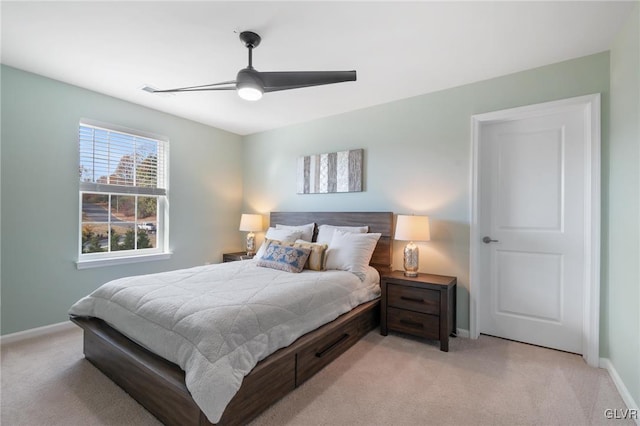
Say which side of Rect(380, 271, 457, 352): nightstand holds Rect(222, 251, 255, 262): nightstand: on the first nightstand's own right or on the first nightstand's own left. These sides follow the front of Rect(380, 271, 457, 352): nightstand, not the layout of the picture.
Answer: on the first nightstand's own right

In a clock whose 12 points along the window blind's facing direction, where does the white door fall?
The white door is roughly at 12 o'clock from the window blind.

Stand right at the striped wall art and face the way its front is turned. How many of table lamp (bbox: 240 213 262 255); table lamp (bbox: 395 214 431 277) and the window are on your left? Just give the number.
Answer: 1

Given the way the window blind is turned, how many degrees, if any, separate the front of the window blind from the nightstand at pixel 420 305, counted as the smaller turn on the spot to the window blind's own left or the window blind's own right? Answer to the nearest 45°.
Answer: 0° — it already faces it

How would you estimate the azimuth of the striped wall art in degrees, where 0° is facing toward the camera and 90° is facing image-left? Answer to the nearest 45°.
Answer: approximately 45°

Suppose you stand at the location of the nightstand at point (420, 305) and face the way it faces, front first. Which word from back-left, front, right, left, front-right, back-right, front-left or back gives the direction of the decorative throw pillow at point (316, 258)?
front-right

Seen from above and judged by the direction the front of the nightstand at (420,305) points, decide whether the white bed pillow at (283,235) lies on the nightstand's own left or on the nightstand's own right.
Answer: on the nightstand's own right
